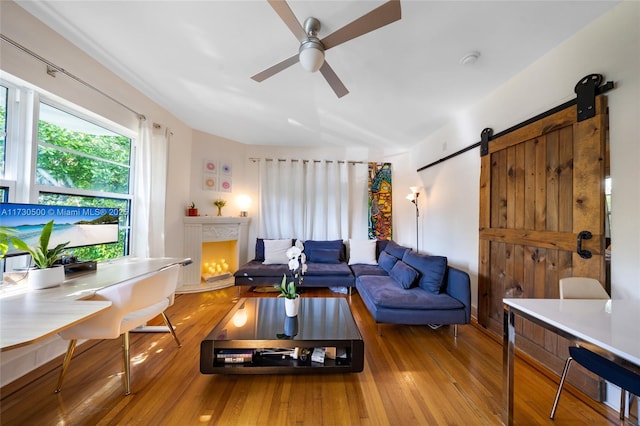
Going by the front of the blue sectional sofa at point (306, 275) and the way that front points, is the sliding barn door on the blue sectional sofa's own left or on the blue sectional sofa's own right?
on the blue sectional sofa's own left

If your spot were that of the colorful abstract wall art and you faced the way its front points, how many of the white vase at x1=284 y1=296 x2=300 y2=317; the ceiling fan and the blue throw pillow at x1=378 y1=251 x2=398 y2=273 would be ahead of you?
3

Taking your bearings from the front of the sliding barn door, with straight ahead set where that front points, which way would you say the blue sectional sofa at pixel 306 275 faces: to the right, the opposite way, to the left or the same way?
to the left

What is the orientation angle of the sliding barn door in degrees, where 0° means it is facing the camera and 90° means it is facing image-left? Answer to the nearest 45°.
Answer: approximately 45°

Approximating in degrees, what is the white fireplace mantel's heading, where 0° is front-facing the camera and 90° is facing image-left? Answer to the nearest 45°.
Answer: approximately 315°

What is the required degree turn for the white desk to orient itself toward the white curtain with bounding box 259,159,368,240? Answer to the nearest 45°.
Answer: approximately 90° to its left

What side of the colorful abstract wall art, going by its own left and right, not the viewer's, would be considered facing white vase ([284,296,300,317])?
front

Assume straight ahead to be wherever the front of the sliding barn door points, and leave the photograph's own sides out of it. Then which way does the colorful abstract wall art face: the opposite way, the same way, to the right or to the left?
to the left

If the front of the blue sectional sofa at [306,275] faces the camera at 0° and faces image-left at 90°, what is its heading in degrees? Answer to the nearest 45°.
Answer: approximately 0°

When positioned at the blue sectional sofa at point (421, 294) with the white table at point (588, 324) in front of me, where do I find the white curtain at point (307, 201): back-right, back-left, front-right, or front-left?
back-right

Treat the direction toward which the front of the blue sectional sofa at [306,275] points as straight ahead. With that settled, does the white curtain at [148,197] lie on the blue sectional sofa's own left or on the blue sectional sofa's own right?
on the blue sectional sofa's own right

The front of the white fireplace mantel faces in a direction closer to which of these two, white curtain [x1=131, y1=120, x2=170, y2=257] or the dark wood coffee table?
the dark wood coffee table
